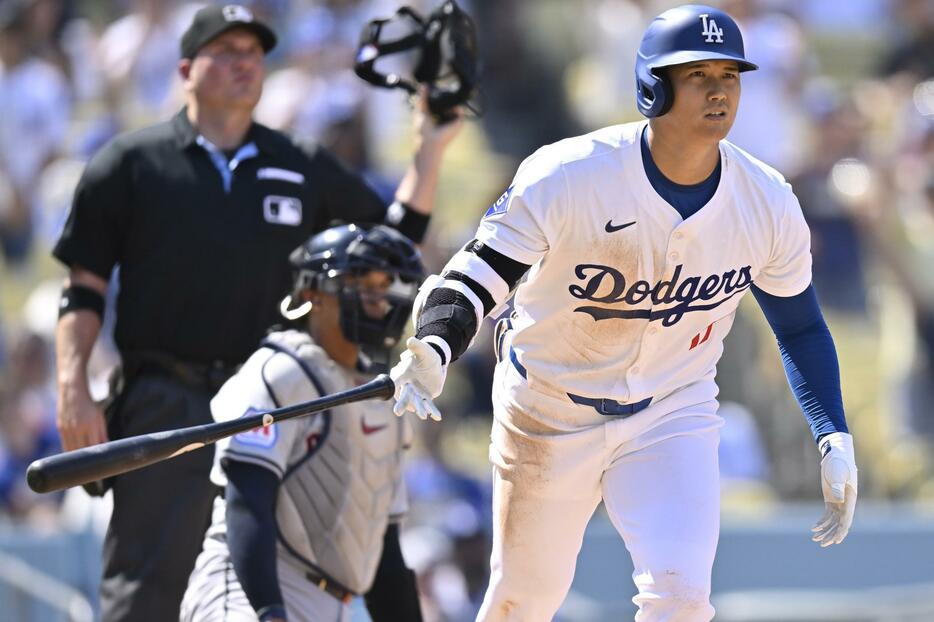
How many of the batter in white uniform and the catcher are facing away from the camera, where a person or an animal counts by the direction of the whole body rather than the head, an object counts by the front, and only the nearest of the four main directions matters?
0

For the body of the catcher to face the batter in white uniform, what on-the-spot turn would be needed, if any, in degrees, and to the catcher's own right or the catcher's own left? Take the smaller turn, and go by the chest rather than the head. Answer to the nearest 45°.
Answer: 0° — they already face them

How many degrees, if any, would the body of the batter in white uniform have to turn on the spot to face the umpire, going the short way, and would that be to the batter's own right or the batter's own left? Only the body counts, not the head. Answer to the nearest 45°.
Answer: approximately 180°

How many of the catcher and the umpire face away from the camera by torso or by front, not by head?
0

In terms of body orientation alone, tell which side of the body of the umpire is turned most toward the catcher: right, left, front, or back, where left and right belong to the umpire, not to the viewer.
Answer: front

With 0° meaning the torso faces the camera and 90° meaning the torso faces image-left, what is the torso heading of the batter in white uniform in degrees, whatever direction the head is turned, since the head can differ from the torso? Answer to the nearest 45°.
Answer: approximately 315°

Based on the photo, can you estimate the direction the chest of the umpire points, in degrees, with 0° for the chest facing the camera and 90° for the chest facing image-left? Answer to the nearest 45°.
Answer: approximately 315°

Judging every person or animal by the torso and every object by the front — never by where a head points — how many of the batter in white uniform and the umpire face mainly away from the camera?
0

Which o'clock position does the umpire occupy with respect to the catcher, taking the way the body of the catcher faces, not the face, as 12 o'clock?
The umpire is roughly at 6 o'clock from the catcher.

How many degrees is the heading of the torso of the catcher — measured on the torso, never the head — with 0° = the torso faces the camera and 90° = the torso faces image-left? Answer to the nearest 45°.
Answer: approximately 315°

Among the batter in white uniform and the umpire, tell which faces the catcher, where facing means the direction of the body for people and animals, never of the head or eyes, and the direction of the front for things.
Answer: the umpire
